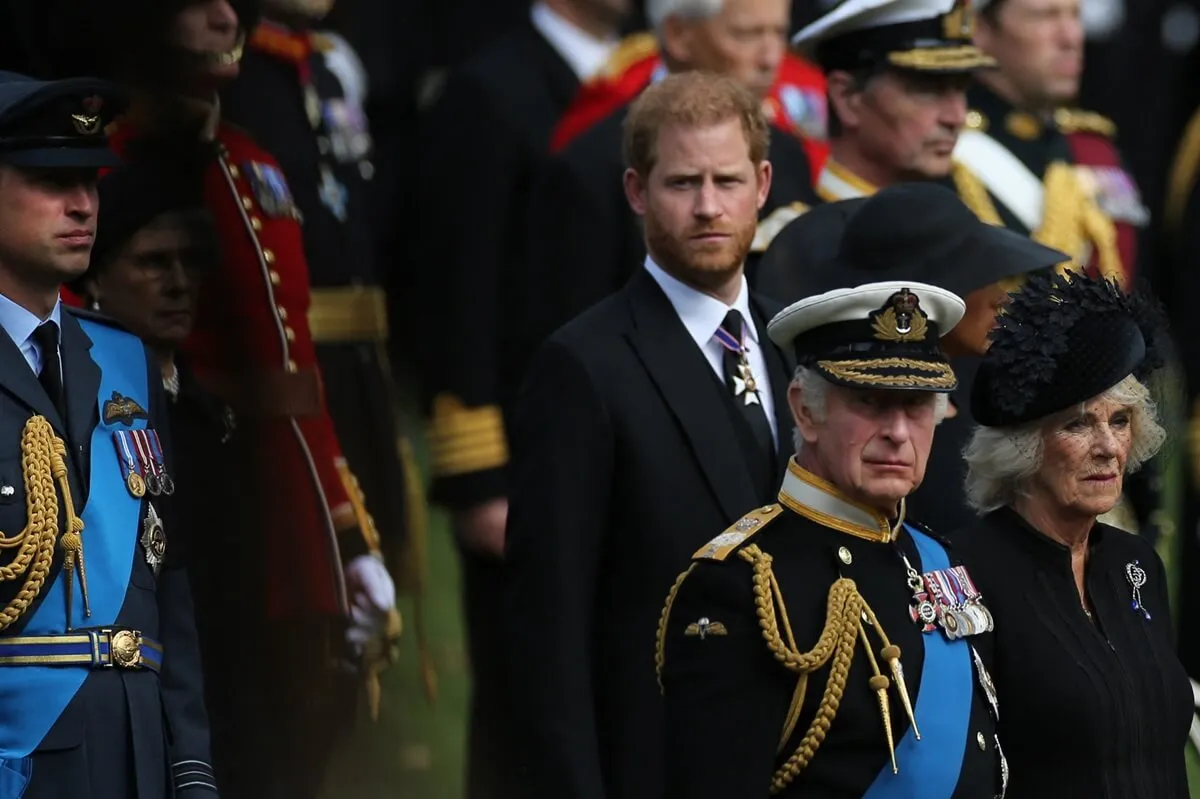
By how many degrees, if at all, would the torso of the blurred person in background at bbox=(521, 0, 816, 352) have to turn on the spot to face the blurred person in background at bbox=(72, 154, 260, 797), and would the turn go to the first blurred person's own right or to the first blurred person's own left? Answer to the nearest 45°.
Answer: approximately 90° to the first blurred person's own right

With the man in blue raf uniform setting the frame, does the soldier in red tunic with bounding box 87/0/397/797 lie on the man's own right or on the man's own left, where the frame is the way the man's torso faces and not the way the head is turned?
on the man's own left

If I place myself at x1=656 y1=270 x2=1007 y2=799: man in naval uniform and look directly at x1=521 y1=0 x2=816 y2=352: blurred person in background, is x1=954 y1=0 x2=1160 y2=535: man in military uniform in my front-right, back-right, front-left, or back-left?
front-right

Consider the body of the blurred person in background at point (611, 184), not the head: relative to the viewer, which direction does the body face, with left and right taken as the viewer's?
facing the viewer and to the right of the viewer

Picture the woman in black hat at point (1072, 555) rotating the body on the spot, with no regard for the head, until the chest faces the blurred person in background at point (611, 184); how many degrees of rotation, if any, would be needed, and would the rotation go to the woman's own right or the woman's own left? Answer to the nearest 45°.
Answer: approximately 180°
